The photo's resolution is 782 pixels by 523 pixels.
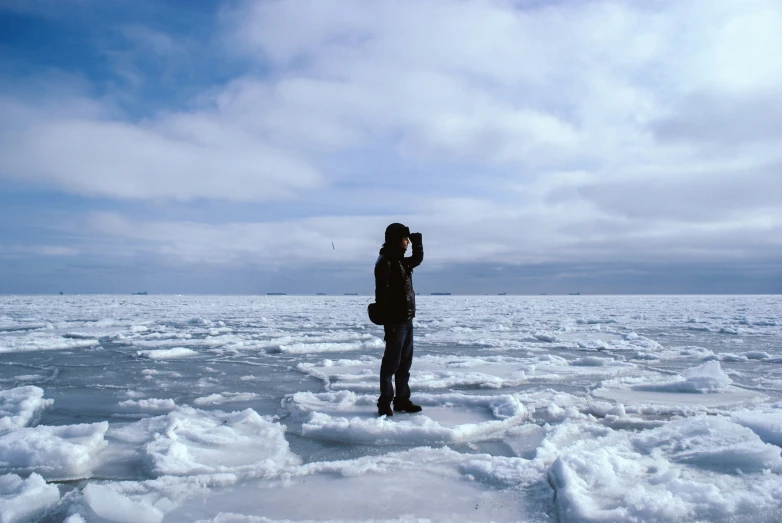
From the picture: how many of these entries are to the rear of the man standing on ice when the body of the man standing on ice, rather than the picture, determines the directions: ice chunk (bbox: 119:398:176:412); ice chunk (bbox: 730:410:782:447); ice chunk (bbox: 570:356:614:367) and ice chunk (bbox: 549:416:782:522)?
1

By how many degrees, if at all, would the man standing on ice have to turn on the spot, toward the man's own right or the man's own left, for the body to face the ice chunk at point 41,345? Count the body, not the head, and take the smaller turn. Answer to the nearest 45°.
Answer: approximately 135° to the man's own left

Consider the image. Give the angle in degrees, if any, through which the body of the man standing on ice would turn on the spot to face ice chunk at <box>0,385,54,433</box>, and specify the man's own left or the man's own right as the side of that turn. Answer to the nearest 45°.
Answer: approximately 180°

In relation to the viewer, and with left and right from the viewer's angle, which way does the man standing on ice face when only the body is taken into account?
facing to the right of the viewer

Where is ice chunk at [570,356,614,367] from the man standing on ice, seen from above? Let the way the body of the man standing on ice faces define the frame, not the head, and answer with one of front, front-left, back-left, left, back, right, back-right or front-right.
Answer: front-left

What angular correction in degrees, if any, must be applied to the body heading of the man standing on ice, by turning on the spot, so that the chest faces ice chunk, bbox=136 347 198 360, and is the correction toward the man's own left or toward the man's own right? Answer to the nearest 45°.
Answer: approximately 135° to the man's own left

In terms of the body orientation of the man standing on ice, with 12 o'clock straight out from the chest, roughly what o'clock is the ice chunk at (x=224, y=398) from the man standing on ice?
The ice chunk is roughly at 7 o'clock from the man standing on ice.

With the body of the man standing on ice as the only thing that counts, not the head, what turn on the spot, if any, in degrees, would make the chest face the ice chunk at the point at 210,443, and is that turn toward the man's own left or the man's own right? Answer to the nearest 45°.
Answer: approximately 135° to the man's own right

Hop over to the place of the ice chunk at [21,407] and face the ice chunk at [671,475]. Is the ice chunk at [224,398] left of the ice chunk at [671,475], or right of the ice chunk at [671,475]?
left

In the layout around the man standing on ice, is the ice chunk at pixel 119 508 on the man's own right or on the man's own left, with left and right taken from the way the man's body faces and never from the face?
on the man's own right

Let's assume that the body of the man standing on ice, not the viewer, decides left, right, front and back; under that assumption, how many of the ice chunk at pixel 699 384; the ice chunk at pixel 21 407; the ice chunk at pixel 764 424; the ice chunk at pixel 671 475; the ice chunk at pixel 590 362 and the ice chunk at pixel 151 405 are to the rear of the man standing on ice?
2

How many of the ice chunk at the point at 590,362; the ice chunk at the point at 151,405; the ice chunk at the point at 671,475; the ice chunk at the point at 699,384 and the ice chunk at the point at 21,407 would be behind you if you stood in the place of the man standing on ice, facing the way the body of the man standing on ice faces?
2

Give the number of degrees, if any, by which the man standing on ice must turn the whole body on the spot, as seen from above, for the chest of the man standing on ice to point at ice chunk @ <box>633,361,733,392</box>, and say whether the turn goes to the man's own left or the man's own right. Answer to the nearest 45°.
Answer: approximately 45° to the man's own left

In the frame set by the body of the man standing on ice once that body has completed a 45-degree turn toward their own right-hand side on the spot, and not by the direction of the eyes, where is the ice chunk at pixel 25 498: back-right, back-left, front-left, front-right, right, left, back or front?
right

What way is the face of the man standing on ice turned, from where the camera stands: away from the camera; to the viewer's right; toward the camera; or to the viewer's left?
to the viewer's right
